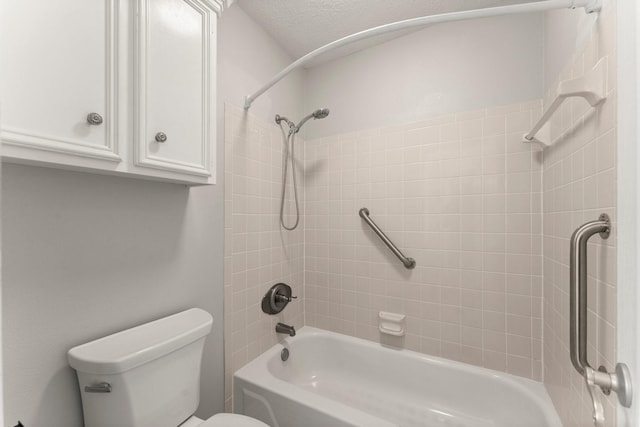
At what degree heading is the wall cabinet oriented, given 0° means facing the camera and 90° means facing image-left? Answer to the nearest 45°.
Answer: approximately 315°

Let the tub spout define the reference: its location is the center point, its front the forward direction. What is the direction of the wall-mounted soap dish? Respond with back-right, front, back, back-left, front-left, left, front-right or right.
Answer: front-left

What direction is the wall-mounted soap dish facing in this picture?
toward the camera

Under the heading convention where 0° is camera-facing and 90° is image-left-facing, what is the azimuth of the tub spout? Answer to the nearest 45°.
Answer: approximately 315°

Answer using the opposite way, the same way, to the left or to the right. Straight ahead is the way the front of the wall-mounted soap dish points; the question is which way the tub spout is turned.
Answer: to the left

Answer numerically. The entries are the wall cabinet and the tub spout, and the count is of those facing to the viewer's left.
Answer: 0

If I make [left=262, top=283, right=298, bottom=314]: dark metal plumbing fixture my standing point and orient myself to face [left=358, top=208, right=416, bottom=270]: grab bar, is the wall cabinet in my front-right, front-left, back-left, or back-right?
back-right

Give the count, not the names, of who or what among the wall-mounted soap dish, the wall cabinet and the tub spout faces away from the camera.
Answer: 0

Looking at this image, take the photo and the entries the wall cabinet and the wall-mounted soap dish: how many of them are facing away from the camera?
0

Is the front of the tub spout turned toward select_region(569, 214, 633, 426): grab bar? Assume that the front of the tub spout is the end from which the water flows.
yes

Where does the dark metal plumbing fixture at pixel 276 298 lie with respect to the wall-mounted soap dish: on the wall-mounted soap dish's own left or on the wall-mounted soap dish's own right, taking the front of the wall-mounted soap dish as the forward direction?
on the wall-mounted soap dish's own right
